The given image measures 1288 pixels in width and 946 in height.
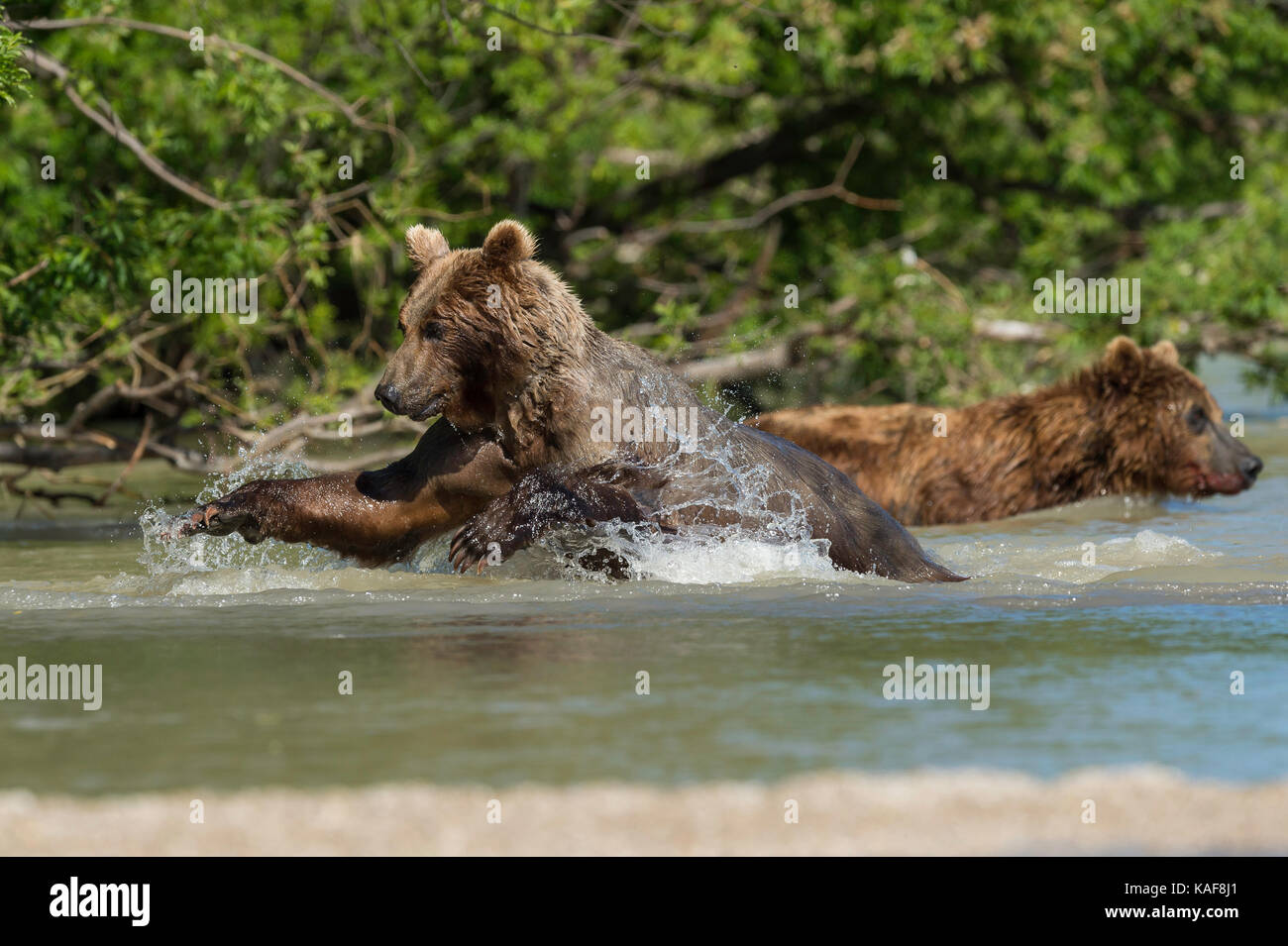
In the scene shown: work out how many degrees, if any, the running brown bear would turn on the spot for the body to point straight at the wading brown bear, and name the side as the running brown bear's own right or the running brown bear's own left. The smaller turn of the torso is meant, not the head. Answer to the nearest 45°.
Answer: approximately 135° to the running brown bear's own right

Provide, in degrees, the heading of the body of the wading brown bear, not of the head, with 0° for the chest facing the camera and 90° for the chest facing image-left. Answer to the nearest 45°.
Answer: approximately 270°

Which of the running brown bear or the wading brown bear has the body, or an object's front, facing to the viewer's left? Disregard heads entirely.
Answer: the running brown bear

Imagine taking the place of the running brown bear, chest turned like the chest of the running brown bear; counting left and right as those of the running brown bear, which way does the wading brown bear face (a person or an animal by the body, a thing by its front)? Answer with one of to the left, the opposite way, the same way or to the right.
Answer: the opposite way

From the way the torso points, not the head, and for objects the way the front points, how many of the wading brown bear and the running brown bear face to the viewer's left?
1

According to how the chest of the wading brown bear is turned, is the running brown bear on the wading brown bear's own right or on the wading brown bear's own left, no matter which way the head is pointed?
on the wading brown bear's own right

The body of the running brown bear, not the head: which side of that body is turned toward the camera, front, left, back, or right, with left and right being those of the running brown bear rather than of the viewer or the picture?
left
